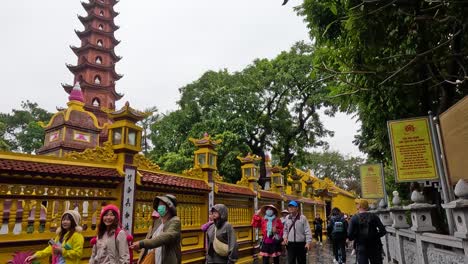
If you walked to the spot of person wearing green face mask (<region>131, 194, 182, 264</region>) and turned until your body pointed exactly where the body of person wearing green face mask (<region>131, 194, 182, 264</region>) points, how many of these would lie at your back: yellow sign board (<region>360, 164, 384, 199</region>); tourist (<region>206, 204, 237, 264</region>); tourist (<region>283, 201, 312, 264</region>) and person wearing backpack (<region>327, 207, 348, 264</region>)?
4

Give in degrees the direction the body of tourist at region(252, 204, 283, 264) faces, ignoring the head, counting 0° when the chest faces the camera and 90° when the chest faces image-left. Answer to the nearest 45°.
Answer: approximately 0°

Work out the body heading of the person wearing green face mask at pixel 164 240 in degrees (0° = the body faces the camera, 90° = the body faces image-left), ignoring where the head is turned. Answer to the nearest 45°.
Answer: approximately 45°

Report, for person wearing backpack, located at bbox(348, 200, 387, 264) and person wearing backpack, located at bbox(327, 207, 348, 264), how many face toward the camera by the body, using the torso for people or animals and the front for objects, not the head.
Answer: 0

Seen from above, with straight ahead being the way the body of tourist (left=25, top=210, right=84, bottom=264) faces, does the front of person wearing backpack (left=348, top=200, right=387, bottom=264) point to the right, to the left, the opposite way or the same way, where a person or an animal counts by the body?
the opposite way

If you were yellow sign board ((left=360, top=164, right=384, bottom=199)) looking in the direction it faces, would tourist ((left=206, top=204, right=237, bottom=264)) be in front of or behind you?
in front

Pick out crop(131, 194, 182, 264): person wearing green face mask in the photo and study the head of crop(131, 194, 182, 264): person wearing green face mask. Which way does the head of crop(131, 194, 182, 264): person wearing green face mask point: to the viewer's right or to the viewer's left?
to the viewer's left

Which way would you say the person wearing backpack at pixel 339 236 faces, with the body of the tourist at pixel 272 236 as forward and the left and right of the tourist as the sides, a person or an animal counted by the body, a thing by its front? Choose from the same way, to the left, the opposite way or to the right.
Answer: the opposite way

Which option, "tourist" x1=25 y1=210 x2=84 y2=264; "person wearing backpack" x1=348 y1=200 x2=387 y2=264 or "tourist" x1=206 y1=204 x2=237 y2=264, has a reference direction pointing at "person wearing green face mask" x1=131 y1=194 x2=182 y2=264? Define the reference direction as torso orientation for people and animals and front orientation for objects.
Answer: "tourist" x1=206 y1=204 x2=237 y2=264

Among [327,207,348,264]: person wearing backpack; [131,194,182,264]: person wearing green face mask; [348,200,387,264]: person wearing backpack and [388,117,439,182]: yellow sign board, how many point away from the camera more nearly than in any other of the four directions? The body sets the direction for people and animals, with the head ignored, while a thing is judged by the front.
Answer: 2

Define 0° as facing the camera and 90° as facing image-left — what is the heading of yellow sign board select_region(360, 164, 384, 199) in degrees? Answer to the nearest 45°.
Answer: approximately 0°
